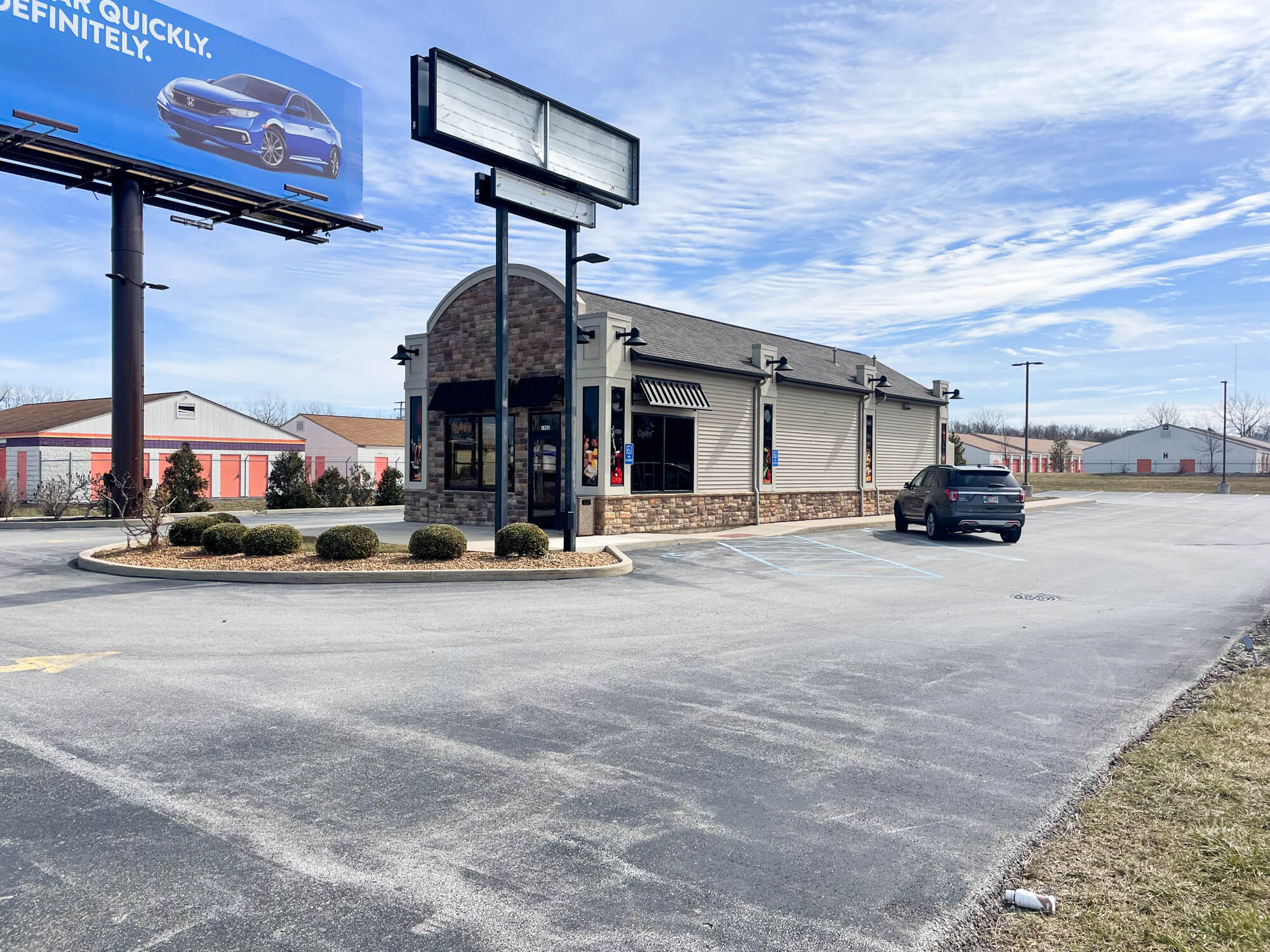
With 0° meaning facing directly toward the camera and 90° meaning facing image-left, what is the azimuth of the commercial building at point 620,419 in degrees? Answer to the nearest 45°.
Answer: approximately 45°

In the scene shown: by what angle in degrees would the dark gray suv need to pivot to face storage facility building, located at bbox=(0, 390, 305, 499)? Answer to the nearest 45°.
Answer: approximately 45° to its left

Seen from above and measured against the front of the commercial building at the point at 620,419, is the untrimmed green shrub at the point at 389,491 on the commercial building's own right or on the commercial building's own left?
on the commercial building's own right

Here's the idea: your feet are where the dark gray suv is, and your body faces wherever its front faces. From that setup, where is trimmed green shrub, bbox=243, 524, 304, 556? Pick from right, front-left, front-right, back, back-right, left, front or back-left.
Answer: left

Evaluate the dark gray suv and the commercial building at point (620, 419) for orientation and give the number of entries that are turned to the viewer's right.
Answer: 0

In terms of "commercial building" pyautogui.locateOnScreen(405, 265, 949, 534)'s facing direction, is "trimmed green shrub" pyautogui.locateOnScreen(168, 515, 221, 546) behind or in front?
in front

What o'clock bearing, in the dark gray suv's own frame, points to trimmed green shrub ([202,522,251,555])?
The trimmed green shrub is roughly at 9 o'clock from the dark gray suv.

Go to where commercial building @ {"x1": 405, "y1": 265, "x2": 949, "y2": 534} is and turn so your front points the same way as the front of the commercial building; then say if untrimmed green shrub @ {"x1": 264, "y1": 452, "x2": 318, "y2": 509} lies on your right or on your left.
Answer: on your right

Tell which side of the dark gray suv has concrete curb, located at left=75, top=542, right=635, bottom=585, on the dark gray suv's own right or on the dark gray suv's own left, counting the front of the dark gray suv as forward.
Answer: on the dark gray suv's own left

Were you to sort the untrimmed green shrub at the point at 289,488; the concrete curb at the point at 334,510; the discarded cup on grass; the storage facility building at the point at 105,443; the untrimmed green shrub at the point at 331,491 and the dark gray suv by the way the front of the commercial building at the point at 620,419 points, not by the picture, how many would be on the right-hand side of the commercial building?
4

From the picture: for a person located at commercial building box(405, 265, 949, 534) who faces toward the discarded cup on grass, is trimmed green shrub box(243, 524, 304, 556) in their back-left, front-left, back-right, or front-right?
front-right

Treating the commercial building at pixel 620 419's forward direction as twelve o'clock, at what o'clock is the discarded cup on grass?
The discarded cup on grass is roughly at 10 o'clock from the commercial building.

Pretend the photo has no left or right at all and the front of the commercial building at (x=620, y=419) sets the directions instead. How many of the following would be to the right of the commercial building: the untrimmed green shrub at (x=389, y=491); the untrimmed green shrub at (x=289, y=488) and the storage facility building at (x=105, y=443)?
3

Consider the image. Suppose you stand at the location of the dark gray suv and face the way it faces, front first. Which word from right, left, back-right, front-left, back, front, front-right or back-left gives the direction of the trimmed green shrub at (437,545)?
left

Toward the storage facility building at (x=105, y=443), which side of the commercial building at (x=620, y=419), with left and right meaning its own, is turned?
right

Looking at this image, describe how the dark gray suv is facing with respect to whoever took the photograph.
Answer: facing away from the viewer and to the left of the viewer

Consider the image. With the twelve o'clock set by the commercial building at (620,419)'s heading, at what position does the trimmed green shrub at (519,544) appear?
The trimmed green shrub is roughly at 11 o'clock from the commercial building.
